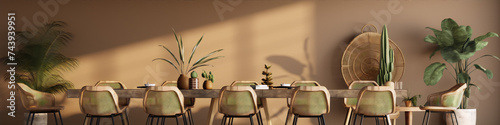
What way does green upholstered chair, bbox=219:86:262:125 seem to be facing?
away from the camera

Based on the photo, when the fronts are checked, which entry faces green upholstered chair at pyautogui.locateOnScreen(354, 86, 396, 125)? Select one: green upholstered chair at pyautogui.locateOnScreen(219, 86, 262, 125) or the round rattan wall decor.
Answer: the round rattan wall decor

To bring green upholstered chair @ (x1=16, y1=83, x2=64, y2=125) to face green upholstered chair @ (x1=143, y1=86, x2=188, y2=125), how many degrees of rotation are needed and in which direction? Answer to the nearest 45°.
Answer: approximately 45° to its right

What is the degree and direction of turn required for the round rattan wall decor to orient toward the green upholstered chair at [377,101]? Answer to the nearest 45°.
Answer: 0° — it already faces it

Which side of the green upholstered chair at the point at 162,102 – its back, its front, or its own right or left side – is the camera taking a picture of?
back

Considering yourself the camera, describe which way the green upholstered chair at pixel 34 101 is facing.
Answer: facing to the right of the viewer

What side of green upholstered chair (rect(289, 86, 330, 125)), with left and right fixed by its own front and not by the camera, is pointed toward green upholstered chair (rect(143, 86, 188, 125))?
left

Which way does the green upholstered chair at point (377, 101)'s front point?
away from the camera

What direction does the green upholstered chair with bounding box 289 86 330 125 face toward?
away from the camera

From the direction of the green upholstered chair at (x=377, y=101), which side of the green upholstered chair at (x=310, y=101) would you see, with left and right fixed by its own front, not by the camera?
right
